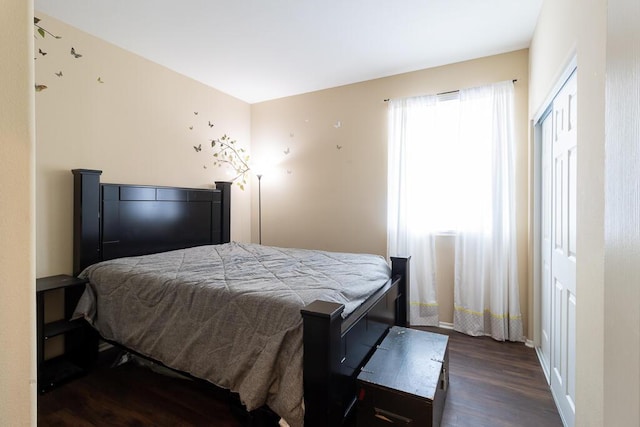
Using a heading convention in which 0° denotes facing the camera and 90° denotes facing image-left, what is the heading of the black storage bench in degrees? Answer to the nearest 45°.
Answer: approximately 270°

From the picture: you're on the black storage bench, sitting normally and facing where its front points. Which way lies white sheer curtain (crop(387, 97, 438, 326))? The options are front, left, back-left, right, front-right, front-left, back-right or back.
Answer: left

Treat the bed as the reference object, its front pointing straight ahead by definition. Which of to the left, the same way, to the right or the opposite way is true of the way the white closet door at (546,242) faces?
the opposite way

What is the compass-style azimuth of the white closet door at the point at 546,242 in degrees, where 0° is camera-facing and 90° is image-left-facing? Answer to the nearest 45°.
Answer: approximately 90°

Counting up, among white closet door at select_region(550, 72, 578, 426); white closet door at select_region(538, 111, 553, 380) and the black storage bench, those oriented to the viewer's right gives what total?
1

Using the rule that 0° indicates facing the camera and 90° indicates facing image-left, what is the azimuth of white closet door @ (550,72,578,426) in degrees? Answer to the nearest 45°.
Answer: approximately 90°

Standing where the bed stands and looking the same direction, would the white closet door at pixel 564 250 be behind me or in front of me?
in front

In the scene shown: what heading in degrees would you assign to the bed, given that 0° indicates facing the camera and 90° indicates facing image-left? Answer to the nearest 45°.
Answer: approximately 315°

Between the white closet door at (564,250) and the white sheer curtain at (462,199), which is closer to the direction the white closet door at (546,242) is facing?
the white sheer curtain

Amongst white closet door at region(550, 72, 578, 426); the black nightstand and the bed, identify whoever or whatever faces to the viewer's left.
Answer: the white closet door

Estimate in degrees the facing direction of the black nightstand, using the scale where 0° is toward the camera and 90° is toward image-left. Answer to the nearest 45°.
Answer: approximately 315°

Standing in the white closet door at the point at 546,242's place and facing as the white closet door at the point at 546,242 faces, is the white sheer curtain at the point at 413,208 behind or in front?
in front

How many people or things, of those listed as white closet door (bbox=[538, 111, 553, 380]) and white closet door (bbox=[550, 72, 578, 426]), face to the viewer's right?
0

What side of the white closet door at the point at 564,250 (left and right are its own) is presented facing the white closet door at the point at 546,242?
right

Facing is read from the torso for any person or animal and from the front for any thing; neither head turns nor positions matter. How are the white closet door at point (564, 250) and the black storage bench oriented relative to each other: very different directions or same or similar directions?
very different directions

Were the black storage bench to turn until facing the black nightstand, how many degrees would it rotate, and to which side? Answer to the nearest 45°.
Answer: approximately 180°
